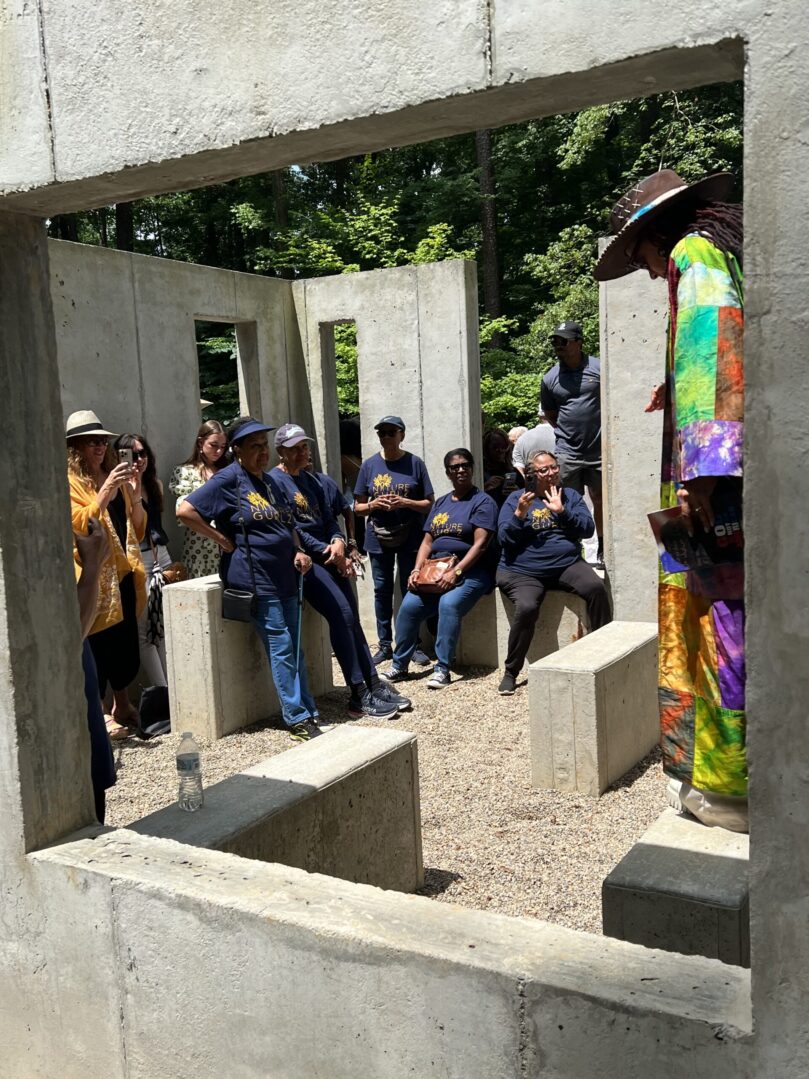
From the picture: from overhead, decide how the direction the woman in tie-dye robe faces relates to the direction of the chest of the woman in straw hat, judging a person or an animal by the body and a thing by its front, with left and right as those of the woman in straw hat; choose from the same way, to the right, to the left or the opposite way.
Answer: the opposite way

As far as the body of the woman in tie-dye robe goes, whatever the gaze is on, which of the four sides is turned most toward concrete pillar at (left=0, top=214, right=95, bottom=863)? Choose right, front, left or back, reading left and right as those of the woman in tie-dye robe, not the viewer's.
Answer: front

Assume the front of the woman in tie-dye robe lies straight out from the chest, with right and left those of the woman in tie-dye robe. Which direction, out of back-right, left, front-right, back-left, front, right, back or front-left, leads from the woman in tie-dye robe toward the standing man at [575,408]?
right

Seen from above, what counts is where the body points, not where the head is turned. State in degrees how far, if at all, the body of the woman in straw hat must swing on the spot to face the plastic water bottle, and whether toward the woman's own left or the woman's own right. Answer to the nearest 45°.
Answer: approximately 45° to the woman's own right

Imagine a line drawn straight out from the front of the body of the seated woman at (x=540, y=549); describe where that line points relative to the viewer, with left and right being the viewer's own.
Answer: facing the viewer

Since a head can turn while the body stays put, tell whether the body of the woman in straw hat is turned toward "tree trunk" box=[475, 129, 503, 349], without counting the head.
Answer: no

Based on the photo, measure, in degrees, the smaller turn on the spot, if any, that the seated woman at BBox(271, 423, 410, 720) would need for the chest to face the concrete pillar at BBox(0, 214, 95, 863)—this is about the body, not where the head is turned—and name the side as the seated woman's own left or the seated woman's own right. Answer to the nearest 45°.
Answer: approximately 45° to the seated woman's own right

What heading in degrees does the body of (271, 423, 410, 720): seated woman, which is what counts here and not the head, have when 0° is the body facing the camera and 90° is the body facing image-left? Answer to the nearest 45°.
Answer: approximately 315°

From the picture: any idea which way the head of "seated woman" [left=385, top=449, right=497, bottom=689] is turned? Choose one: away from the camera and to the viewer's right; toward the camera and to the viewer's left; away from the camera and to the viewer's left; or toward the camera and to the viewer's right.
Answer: toward the camera and to the viewer's right

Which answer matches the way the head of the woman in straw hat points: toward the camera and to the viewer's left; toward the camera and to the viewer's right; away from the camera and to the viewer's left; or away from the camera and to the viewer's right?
toward the camera and to the viewer's right

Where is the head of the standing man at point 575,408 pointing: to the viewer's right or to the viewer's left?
to the viewer's left

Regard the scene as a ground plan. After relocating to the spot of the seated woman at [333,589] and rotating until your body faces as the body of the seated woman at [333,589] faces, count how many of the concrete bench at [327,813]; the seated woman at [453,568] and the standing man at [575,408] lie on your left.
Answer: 2

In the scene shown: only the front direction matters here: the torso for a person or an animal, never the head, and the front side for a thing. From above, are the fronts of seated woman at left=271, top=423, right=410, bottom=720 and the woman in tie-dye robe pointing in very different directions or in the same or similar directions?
very different directions

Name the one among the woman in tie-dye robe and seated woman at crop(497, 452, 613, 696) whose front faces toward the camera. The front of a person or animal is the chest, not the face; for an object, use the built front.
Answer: the seated woman

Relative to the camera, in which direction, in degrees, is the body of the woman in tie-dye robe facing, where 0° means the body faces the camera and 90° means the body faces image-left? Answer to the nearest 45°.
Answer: approximately 90°

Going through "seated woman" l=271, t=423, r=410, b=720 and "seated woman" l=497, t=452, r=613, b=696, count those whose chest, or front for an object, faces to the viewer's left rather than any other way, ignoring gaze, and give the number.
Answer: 0

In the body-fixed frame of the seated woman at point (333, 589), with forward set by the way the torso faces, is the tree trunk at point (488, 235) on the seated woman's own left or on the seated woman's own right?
on the seated woman's own left
